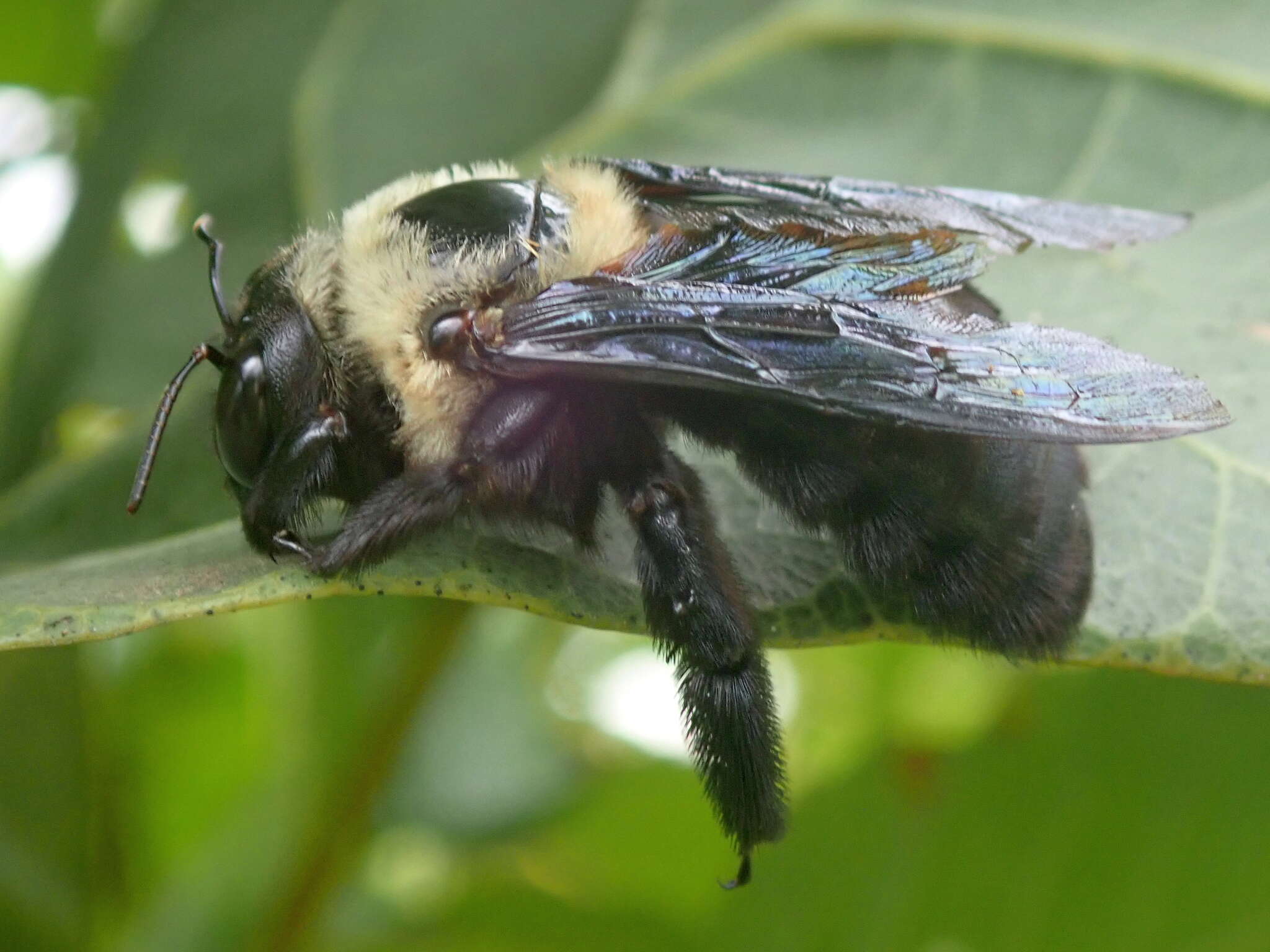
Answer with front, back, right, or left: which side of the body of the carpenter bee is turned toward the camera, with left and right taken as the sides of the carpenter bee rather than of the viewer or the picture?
left
